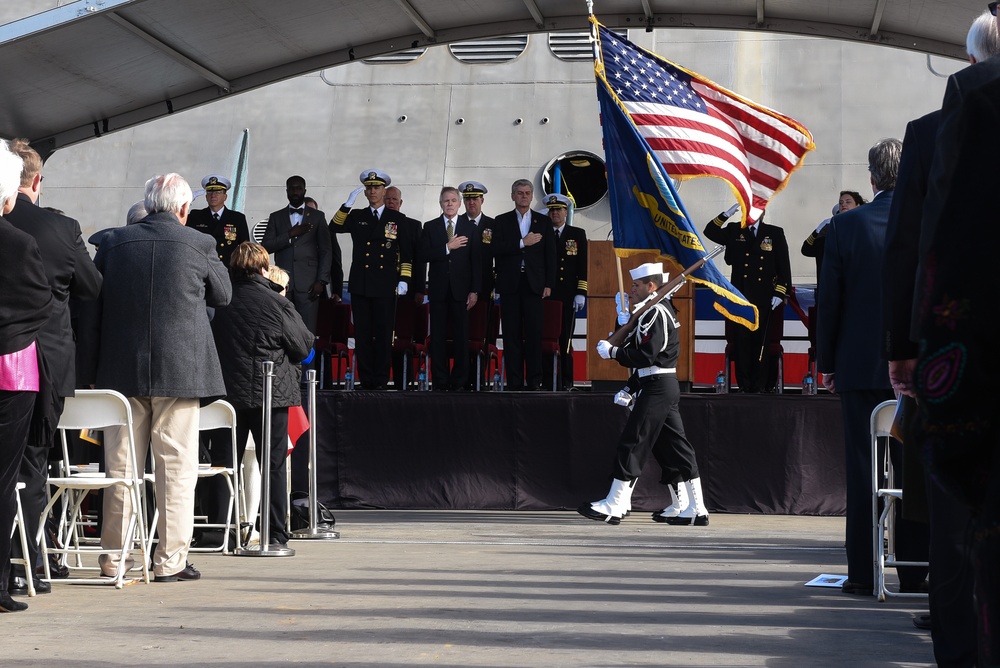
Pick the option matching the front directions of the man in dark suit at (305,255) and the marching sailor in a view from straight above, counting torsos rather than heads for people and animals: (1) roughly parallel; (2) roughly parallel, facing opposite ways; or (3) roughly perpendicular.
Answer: roughly perpendicular

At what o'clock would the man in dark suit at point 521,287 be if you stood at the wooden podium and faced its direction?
The man in dark suit is roughly at 3 o'clock from the wooden podium.

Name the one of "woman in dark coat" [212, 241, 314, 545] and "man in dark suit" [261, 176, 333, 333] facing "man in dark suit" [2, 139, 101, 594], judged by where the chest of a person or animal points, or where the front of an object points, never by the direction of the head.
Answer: "man in dark suit" [261, 176, 333, 333]

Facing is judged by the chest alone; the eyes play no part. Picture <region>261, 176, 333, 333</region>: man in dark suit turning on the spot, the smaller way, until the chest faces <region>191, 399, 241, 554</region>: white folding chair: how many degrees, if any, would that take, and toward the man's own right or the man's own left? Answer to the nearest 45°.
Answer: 0° — they already face it

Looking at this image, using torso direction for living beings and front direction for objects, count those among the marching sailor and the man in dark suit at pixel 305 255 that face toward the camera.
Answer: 1

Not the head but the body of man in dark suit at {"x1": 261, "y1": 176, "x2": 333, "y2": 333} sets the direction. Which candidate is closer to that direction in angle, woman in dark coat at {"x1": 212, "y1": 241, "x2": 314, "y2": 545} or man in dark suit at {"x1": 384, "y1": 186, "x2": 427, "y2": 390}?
the woman in dark coat

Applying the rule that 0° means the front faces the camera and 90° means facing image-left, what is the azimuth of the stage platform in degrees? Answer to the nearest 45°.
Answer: approximately 0°

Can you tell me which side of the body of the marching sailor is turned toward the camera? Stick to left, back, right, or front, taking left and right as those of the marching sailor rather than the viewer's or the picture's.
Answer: left

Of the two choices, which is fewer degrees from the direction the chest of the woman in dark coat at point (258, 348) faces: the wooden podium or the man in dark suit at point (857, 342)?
the wooden podium

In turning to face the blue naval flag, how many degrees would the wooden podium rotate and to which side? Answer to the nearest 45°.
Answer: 0° — it already faces it

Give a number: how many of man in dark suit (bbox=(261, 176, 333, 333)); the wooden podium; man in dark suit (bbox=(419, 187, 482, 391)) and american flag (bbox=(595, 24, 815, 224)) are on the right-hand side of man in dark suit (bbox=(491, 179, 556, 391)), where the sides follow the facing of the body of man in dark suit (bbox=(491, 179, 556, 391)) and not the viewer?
2
